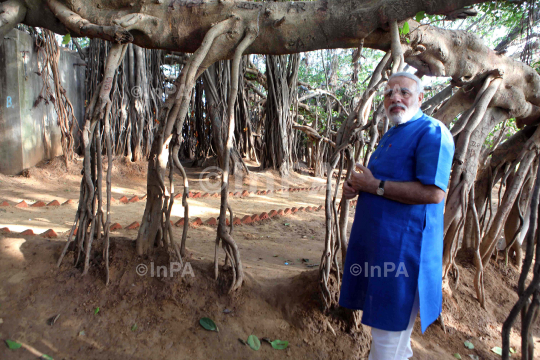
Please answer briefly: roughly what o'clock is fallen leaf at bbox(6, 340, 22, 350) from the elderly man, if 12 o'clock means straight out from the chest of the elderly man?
The fallen leaf is roughly at 1 o'clock from the elderly man.

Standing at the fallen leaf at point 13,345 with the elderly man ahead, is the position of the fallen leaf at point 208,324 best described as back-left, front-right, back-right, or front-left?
front-left

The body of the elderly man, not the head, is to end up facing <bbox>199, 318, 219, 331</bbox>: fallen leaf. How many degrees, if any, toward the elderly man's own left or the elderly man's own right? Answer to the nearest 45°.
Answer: approximately 45° to the elderly man's own right

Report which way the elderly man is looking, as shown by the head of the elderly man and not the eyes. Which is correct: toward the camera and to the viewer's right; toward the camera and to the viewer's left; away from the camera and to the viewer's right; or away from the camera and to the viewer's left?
toward the camera and to the viewer's left

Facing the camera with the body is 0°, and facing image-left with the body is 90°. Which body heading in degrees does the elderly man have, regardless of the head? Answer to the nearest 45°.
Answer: approximately 45°
